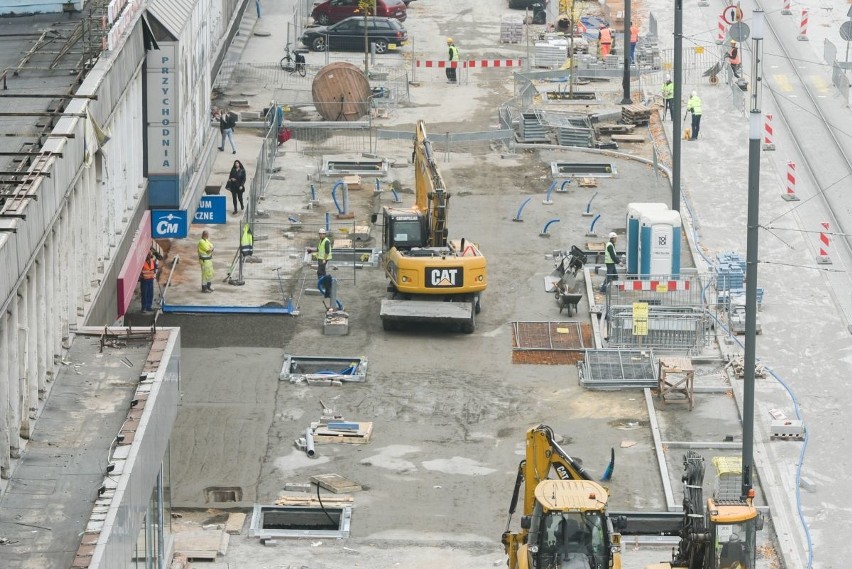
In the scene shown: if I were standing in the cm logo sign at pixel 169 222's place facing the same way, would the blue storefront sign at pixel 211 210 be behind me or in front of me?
behind

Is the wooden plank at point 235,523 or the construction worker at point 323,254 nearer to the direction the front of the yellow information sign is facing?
the wooden plank

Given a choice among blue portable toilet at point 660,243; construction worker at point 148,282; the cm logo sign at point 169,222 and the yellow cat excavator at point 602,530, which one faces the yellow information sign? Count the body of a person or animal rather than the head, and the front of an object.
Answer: the blue portable toilet

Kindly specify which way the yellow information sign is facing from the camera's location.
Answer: facing the viewer

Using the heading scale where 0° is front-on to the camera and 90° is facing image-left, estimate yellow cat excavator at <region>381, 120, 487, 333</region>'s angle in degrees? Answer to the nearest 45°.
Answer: approximately 180°

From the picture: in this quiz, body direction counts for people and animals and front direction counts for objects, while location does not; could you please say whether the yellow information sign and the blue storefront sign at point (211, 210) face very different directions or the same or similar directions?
same or similar directions

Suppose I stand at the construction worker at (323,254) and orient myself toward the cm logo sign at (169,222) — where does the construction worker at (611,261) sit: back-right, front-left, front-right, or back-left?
back-left

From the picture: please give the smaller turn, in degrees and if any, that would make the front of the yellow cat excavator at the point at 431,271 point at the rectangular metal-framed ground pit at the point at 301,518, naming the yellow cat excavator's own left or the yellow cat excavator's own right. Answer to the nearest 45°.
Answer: approximately 180°

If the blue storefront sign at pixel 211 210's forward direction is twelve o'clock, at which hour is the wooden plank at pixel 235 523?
The wooden plank is roughly at 12 o'clock from the blue storefront sign.

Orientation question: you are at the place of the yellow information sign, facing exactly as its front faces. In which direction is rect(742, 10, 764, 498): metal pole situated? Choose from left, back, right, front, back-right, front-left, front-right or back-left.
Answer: front
